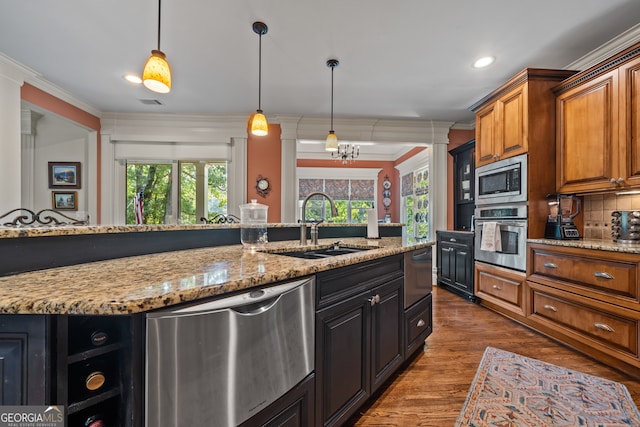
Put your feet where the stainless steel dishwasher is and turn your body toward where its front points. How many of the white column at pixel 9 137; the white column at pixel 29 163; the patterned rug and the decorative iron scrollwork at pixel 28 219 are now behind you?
3

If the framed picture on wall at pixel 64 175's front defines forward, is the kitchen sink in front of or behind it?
in front

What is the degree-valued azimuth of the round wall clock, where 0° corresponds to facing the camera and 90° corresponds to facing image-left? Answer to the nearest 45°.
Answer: approximately 0°

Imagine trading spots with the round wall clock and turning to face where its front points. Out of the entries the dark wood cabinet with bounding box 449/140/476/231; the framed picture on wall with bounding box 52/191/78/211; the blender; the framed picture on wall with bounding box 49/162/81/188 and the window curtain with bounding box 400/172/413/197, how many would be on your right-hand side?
2

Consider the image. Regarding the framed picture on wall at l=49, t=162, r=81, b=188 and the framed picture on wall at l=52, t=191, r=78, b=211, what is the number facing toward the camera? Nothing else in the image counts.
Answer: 2

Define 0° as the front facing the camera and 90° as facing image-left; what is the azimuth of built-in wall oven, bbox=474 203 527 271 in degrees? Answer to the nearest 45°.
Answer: approximately 45°

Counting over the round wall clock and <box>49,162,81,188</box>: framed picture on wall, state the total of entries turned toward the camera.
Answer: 2

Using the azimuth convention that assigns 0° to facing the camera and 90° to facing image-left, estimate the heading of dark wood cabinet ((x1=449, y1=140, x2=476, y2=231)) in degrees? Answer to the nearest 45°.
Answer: approximately 45°

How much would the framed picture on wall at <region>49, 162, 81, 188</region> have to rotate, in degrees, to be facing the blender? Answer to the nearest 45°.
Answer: approximately 45° to its left
